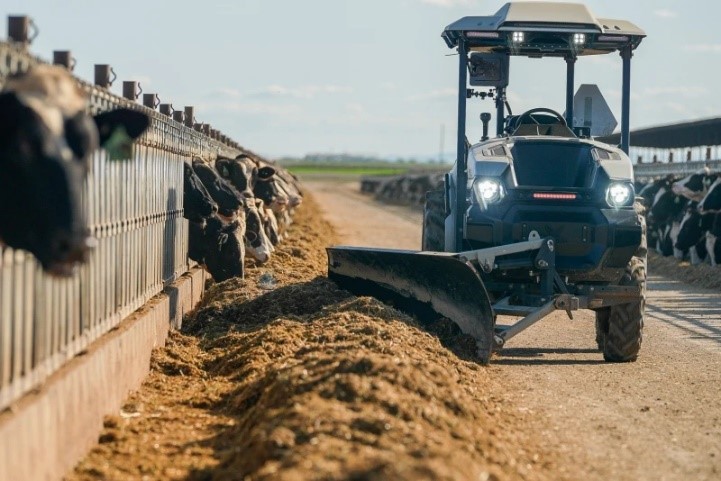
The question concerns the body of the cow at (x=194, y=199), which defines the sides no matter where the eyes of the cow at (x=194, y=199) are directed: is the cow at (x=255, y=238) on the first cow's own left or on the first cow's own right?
on the first cow's own left

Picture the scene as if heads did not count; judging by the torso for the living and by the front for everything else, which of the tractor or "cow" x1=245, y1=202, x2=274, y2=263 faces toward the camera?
the tractor

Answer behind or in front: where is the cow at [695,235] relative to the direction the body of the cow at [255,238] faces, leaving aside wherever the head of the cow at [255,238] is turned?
in front

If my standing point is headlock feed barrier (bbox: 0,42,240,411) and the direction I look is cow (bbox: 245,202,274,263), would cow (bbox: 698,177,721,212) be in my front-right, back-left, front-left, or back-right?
front-right

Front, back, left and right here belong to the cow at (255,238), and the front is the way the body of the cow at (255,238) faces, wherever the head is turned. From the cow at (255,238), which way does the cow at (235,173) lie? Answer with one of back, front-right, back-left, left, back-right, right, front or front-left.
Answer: left

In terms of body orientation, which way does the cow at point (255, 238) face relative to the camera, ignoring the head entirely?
to the viewer's right

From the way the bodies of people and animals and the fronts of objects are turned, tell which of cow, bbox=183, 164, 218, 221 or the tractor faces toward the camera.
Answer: the tractor

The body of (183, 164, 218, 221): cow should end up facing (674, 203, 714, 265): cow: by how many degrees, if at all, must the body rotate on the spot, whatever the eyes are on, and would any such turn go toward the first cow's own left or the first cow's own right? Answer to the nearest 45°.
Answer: approximately 45° to the first cow's own left

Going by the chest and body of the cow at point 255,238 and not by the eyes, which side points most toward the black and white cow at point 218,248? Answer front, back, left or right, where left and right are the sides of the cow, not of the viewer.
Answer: right

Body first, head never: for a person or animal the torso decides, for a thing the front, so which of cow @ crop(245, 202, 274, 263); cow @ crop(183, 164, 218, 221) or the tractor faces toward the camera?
the tractor

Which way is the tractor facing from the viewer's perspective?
toward the camera

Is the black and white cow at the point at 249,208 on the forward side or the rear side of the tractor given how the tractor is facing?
on the rear side

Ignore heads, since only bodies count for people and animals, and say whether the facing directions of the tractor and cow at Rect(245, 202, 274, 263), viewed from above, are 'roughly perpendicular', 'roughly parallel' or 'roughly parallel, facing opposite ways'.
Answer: roughly perpendicular

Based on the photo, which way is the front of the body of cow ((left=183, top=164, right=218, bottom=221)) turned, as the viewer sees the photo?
to the viewer's right

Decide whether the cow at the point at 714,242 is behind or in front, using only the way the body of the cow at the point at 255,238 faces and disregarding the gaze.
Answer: in front

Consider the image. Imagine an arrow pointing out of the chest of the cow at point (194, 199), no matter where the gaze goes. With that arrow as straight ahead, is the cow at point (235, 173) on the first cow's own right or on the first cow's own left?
on the first cow's own left
